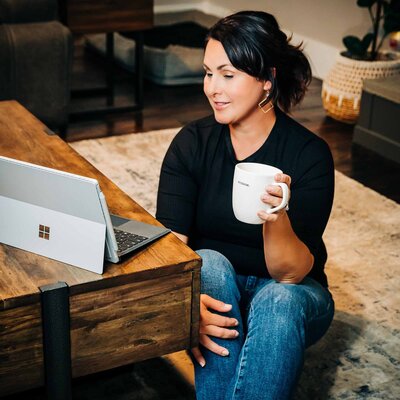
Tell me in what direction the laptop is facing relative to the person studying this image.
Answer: facing away from the viewer and to the right of the viewer

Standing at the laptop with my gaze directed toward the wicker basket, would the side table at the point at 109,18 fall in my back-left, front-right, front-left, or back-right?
front-left

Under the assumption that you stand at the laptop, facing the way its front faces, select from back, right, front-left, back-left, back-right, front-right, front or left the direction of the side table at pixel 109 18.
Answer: front-left

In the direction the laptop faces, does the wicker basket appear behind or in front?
in front

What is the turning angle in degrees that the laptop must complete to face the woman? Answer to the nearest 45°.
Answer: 0° — it already faces them

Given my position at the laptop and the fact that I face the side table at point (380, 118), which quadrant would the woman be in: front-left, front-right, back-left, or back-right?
front-right

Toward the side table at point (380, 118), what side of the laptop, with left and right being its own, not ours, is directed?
front
